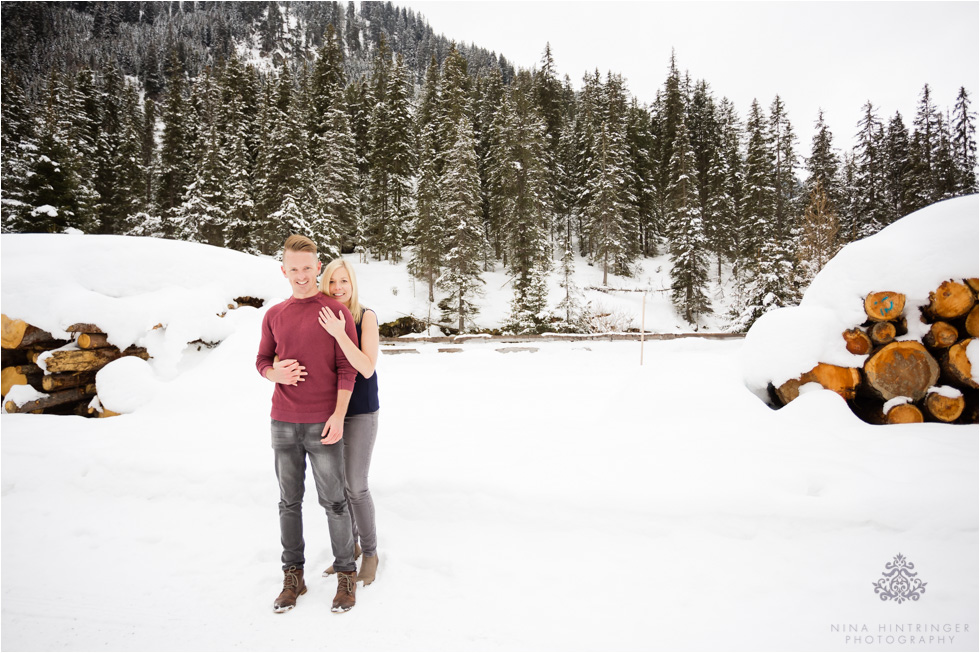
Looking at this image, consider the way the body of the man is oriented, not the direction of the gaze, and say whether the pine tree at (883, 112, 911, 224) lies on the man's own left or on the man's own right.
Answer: on the man's own left

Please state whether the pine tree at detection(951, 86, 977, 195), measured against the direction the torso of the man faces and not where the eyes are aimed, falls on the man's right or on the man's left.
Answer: on the man's left

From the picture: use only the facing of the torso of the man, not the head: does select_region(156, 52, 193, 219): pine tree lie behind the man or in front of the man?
behind

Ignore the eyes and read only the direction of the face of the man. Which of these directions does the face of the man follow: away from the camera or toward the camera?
toward the camera

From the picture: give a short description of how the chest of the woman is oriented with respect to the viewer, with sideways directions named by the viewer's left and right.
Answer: facing the viewer and to the left of the viewer

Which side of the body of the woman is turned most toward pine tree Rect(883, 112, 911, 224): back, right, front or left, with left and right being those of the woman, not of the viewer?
back

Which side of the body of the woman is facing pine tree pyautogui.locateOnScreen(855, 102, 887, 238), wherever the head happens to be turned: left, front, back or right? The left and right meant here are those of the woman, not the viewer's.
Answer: back

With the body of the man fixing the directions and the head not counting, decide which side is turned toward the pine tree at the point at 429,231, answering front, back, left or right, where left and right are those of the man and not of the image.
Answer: back

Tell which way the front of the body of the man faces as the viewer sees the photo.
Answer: toward the camera

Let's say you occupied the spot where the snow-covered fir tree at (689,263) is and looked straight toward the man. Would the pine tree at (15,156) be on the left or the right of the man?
right

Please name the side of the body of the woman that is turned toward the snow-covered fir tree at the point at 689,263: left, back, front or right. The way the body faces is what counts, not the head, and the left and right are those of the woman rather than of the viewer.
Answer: back

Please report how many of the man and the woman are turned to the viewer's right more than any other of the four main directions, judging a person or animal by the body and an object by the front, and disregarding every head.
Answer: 0
